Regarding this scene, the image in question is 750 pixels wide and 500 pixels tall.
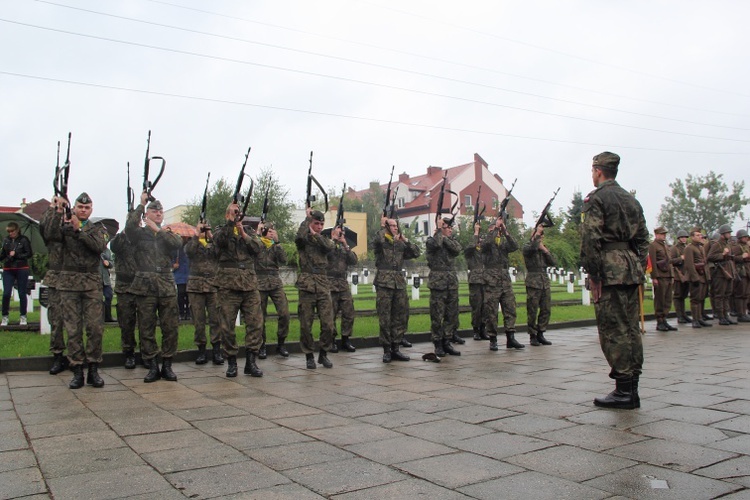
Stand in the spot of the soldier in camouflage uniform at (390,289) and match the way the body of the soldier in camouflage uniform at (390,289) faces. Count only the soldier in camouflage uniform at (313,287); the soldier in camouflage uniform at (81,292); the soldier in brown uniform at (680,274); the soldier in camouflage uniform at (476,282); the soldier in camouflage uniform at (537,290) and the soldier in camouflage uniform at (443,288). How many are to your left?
4

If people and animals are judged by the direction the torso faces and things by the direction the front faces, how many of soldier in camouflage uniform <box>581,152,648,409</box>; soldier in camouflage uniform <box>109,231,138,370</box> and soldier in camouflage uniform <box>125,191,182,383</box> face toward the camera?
2

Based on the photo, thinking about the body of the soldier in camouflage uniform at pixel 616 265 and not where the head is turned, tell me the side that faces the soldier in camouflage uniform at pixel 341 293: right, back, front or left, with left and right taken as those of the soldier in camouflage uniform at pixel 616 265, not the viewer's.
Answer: front

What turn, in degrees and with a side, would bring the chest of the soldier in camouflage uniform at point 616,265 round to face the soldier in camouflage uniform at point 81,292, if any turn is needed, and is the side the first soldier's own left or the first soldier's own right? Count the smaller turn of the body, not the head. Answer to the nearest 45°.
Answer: approximately 45° to the first soldier's own left

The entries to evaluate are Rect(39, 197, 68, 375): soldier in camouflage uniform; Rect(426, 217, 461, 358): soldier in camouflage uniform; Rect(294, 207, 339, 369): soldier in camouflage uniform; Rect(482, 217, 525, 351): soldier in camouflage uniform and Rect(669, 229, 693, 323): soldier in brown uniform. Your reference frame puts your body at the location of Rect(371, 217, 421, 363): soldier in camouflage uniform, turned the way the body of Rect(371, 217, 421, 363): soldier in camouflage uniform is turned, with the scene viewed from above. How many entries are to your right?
2

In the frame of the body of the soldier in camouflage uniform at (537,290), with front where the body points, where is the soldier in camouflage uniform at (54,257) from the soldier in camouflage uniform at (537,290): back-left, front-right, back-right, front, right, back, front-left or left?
right

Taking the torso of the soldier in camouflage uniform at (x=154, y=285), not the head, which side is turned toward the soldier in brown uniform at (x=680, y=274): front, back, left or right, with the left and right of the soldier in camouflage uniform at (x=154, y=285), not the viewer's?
left

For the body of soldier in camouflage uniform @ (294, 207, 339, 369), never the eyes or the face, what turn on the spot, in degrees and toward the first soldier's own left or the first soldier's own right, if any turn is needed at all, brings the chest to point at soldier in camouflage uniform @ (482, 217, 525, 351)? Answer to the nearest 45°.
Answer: approximately 90° to the first soldier's own left

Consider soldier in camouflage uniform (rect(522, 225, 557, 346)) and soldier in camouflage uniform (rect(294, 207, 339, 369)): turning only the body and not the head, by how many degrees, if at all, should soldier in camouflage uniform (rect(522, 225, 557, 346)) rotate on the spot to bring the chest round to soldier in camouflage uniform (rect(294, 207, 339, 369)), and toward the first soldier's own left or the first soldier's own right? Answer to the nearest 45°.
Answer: approximately 90° to the first soldier's own right

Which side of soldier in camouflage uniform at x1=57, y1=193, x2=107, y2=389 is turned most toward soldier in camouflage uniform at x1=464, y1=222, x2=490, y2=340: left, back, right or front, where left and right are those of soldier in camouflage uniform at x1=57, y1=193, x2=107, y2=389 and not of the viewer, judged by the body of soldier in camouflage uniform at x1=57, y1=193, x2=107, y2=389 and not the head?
left

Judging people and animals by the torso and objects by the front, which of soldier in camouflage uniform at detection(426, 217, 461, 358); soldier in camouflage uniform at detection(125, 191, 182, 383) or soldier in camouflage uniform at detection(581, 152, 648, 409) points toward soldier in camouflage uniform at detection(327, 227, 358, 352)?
soldier in camouflage uniform at detection(581, 152, 648, 409)

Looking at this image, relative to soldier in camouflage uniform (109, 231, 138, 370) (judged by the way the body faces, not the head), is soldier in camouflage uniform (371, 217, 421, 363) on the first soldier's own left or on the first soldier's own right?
on the first soldier's own left

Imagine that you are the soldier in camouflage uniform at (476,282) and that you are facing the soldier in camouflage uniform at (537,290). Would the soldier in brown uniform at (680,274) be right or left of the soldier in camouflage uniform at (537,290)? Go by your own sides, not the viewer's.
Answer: left

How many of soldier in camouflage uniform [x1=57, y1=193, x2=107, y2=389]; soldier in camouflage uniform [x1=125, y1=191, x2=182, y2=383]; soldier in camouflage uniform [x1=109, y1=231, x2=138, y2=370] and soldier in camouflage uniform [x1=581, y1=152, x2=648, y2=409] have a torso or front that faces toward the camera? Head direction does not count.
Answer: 3
